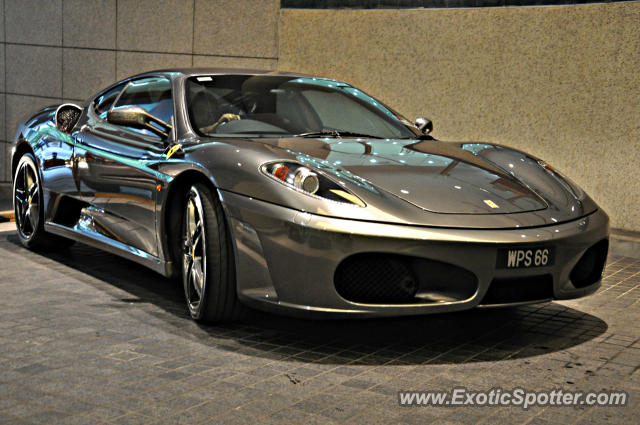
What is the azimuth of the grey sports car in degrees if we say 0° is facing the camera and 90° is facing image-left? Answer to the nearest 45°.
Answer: approximately 315°
